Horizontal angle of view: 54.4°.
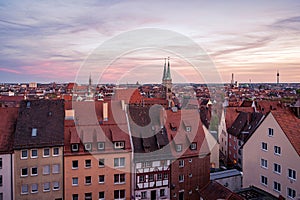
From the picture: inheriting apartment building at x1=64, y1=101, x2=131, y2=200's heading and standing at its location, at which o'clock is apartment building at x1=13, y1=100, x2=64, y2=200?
apartment building at x1=13, y1=100, x2=64, y2=200 is roughly at 3 o'clock from apartment building at x1=64, y1=101, x2=131, y2=200.

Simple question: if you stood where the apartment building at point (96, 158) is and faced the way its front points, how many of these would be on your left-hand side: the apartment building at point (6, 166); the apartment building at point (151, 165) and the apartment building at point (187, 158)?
2

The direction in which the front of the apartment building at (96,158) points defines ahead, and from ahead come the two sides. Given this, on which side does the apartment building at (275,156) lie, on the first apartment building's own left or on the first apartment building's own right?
on the first apartment building's own left

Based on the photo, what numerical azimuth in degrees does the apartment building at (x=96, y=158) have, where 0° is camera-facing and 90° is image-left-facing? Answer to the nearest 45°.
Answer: approximately 0°

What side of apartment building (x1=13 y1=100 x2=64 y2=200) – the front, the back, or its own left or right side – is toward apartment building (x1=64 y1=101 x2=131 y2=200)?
left

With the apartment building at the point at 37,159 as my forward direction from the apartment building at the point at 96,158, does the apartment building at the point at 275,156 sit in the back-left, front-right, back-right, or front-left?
back-left

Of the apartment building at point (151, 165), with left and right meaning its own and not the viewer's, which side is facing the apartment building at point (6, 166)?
right

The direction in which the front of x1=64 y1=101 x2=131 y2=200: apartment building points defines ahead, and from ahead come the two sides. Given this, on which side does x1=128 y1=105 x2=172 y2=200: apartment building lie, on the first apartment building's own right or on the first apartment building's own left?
on the first apartment building's own left

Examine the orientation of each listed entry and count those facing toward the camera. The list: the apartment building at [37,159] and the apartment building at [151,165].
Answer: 2

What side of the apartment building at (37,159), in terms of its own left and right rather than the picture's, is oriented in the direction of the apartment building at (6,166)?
right

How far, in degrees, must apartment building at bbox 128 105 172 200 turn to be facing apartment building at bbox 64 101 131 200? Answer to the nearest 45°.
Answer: approximately 90° to its right
